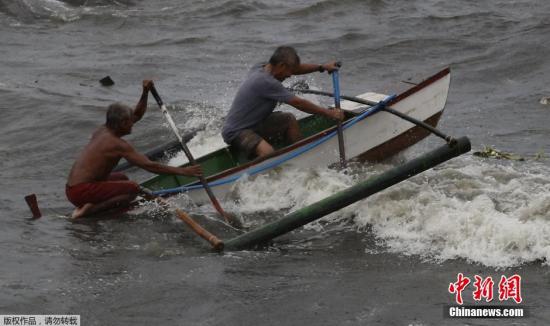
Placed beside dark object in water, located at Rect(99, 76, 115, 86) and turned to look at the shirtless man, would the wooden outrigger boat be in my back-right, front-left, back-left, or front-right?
front-left

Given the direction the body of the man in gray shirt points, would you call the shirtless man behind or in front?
behind

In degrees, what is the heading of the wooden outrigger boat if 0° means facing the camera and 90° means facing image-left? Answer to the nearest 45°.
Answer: approximately 270°

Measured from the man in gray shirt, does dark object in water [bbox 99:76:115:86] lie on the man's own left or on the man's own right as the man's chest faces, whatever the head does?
on the man's own left

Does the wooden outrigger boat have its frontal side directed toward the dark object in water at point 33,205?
no

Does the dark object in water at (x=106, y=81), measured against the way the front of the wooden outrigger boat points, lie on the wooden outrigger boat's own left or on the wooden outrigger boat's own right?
on the wooden outrigger boat's own left

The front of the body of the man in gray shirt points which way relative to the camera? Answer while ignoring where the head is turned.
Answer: to the viewer's right

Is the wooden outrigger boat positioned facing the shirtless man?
no
